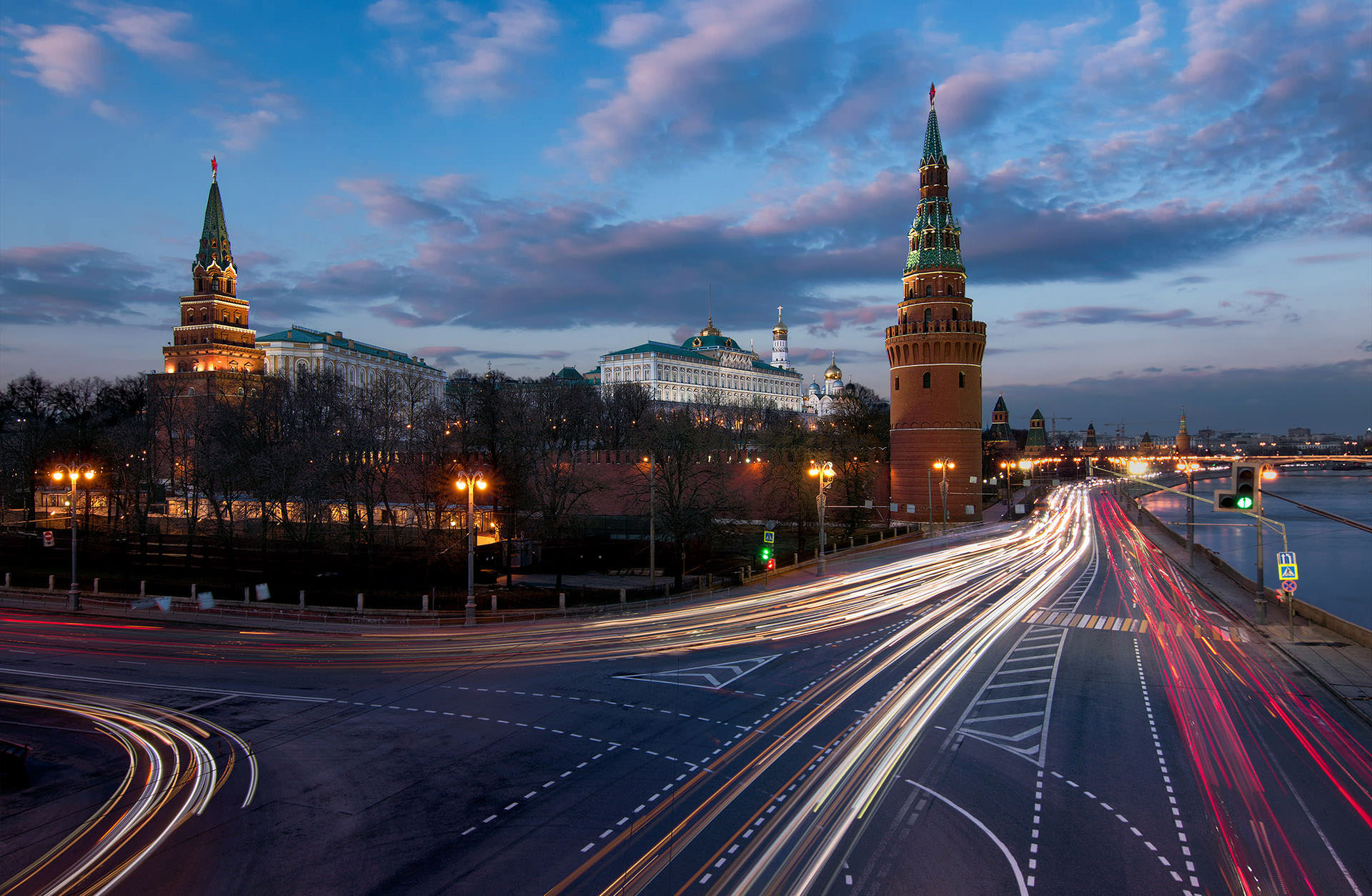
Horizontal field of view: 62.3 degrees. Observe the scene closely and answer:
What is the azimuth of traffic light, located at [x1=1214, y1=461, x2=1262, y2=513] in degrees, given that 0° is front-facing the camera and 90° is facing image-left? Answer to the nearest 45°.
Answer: approximately 0°

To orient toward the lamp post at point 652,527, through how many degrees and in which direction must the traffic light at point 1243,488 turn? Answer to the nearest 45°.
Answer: approximately 135° to its right
